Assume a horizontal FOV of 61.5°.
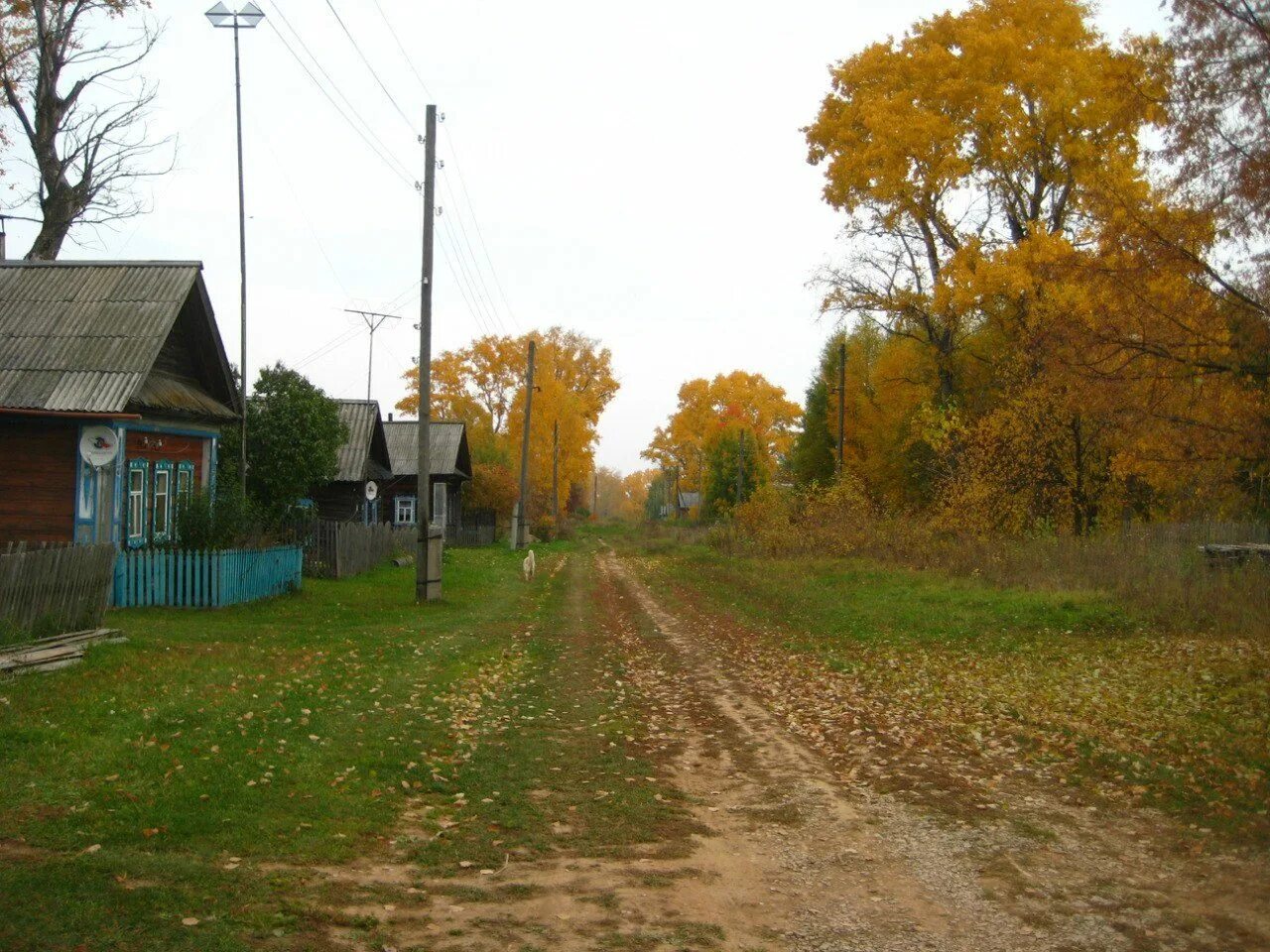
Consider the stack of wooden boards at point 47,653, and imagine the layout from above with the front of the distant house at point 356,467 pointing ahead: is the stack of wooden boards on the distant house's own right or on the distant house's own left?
on the distant house's own right

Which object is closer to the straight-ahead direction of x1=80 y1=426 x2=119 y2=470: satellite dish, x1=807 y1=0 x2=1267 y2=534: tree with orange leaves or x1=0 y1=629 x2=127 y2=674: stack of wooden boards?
the stack of wooden boards

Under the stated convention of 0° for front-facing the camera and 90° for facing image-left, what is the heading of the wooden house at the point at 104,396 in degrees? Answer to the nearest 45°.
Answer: approximately 315°

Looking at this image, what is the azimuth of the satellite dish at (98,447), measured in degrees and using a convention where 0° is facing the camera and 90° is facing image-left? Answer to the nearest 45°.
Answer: approximately 0°

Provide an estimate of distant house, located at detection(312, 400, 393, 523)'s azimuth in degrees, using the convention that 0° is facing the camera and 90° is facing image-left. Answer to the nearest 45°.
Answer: approximately 315°

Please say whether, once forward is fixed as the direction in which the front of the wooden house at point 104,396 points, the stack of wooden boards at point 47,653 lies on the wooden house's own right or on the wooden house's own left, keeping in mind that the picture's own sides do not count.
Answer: on the wooden house's own right

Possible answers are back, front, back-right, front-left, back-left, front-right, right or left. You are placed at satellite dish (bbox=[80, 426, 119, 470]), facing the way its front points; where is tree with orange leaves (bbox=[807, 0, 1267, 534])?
left

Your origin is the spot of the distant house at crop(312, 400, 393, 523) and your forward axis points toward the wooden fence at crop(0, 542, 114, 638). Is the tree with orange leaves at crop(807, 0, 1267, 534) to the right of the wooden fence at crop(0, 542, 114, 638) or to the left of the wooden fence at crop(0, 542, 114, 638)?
left

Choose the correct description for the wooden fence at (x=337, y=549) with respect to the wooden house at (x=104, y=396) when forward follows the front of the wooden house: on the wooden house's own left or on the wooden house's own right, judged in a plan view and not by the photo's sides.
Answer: on the wooden house's own left

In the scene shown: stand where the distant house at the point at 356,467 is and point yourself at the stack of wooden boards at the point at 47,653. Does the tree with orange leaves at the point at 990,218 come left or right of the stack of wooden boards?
left
